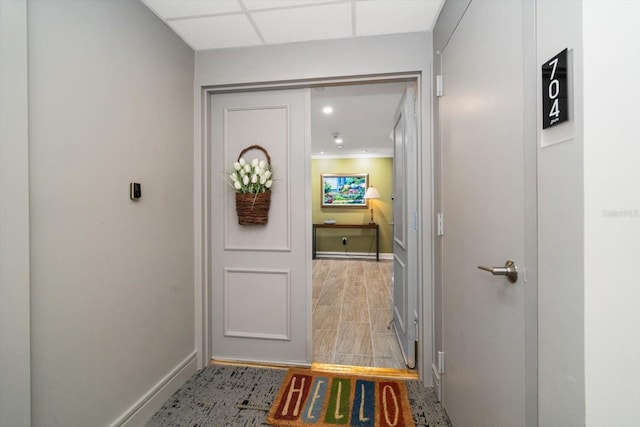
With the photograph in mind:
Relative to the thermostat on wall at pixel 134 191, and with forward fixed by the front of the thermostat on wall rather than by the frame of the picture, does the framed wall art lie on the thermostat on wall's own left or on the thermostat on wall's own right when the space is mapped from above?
on the thermostat on wall's own left

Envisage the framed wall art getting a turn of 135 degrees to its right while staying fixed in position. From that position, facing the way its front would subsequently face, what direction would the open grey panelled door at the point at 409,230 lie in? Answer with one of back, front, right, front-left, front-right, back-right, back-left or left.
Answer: back-left

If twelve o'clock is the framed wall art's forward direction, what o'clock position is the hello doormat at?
The hello doormat is roughly at 12 o'clock from the framed wall art.

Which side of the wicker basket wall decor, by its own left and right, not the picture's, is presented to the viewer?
front

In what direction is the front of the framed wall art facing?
toward the camera

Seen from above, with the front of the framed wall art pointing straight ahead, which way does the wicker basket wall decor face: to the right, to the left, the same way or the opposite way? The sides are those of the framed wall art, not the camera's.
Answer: the same way

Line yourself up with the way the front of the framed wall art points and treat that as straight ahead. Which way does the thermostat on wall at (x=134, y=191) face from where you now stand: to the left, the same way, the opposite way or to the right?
to the left

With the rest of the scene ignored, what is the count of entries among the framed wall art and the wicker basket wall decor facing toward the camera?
2

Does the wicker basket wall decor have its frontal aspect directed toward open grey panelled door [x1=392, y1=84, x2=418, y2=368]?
no

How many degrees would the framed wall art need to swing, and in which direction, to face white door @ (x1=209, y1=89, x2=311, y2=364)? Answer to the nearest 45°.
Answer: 0° — it already faces it

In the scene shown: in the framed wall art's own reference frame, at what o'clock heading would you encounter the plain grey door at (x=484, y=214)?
The plain grey door is roughly at 12 o'clock from the framed wall art.

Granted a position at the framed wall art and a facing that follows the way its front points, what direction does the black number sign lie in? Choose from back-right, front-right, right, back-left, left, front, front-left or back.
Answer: front

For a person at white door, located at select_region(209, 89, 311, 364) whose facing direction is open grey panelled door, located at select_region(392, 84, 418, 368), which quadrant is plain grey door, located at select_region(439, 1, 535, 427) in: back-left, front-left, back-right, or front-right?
front-right

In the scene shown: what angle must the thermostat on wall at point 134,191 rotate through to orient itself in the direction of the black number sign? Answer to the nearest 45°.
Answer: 0° — it already faces it

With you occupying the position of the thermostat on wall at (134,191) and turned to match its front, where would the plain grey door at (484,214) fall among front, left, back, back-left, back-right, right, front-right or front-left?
front

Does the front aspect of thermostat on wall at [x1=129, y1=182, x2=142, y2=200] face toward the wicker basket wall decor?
no
